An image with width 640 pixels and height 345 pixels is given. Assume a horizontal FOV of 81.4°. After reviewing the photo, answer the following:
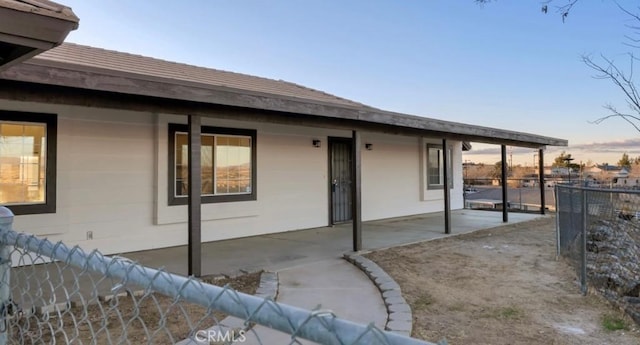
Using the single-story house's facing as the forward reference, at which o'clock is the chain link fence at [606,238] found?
The chain link fence is roughly at 11 o'clock from the single-story house.

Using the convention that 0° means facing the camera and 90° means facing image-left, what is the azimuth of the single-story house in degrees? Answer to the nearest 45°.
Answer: approximately 315°

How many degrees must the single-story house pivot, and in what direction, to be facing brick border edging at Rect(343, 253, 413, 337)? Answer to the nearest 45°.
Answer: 0° — it already faces it

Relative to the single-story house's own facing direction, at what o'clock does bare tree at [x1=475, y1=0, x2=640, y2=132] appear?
The bare tree is roughly at 11 o'clock from the single-story house.
